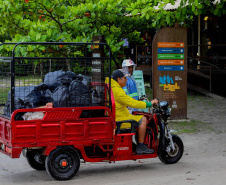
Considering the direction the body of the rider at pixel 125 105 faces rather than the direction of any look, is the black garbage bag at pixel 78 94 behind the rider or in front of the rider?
behind

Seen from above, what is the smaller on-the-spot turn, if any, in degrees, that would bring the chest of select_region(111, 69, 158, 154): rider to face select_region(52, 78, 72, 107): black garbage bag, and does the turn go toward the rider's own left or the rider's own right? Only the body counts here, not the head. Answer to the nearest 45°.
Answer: approximately 135° to the rider's own right

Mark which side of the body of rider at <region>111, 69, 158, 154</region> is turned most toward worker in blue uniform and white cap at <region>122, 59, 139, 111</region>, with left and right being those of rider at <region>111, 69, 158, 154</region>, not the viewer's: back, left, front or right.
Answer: left

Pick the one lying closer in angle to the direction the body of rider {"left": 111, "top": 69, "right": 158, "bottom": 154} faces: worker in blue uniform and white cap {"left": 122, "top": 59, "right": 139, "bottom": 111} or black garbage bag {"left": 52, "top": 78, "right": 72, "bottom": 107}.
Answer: the worker in blue uniform and white cap

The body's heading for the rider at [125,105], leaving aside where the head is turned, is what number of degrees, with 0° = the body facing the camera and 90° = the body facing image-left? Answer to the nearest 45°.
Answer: approximately 270°

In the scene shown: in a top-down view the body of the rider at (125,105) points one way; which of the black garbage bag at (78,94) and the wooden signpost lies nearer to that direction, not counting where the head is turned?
the wooden signpost

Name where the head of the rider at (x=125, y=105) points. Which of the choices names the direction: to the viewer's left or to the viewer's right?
to the viewer's right
